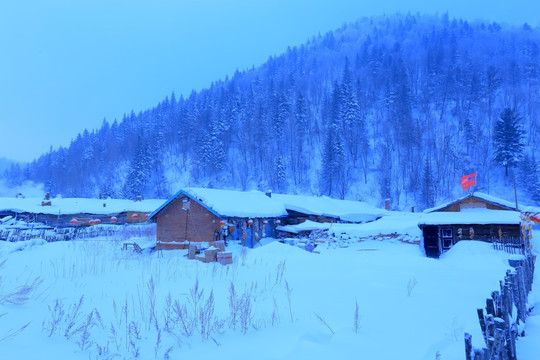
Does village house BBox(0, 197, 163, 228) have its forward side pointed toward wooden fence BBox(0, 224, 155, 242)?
yes

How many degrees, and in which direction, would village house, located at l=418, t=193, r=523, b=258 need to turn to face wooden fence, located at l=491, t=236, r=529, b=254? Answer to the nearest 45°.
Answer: approximately 45° to its left

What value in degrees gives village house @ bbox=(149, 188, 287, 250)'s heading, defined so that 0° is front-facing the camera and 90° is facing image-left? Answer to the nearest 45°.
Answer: approximately 315°

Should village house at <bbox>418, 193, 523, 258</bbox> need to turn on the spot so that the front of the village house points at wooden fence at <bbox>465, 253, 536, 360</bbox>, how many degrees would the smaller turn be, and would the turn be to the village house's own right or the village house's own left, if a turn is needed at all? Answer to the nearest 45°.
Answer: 0° — it already faces it

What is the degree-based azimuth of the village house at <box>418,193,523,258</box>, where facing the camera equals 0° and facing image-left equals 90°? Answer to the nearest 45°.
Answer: approximately 0°

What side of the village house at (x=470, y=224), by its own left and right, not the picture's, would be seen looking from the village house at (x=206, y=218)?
right

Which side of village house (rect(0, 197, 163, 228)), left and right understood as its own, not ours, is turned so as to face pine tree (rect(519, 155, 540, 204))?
left

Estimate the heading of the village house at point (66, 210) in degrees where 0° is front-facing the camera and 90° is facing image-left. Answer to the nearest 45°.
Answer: approximately 0°

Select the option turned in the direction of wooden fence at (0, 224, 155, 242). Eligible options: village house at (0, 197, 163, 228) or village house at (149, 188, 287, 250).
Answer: village house at (0, 197, 163, 228)
